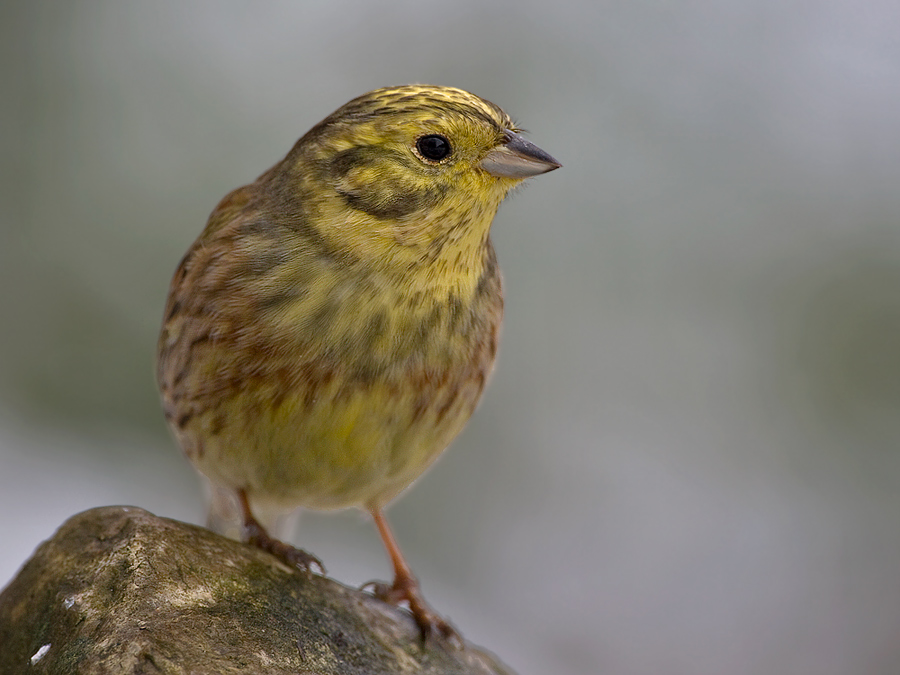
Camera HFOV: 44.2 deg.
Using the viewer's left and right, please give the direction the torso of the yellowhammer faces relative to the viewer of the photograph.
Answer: facing the viewer and to the right of the viewer
